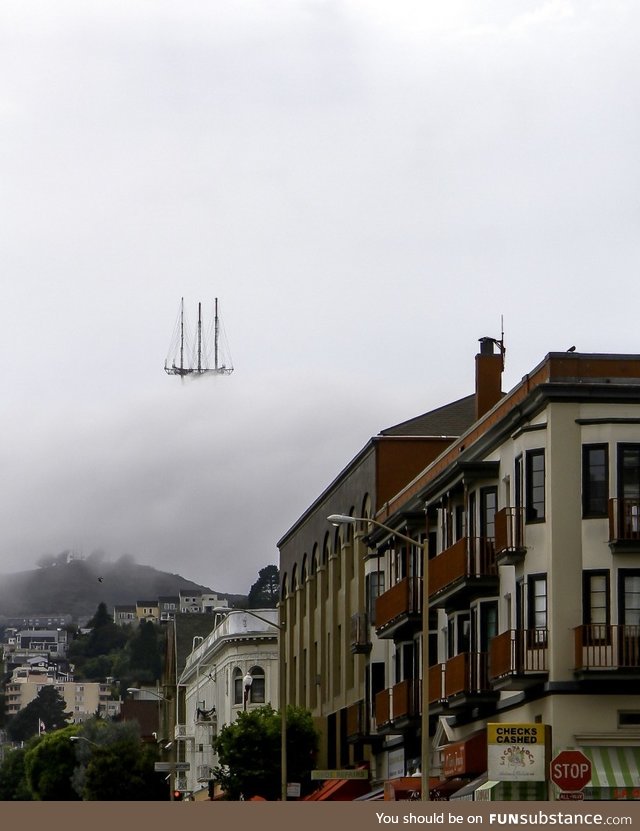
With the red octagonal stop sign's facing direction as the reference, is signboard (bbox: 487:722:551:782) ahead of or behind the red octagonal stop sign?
behind

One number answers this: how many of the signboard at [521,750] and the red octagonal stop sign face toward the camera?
2

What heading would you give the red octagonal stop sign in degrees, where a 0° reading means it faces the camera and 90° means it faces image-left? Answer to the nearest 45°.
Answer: approximately 0°

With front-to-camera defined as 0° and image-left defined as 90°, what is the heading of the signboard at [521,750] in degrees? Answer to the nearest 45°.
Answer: approximately 0°
